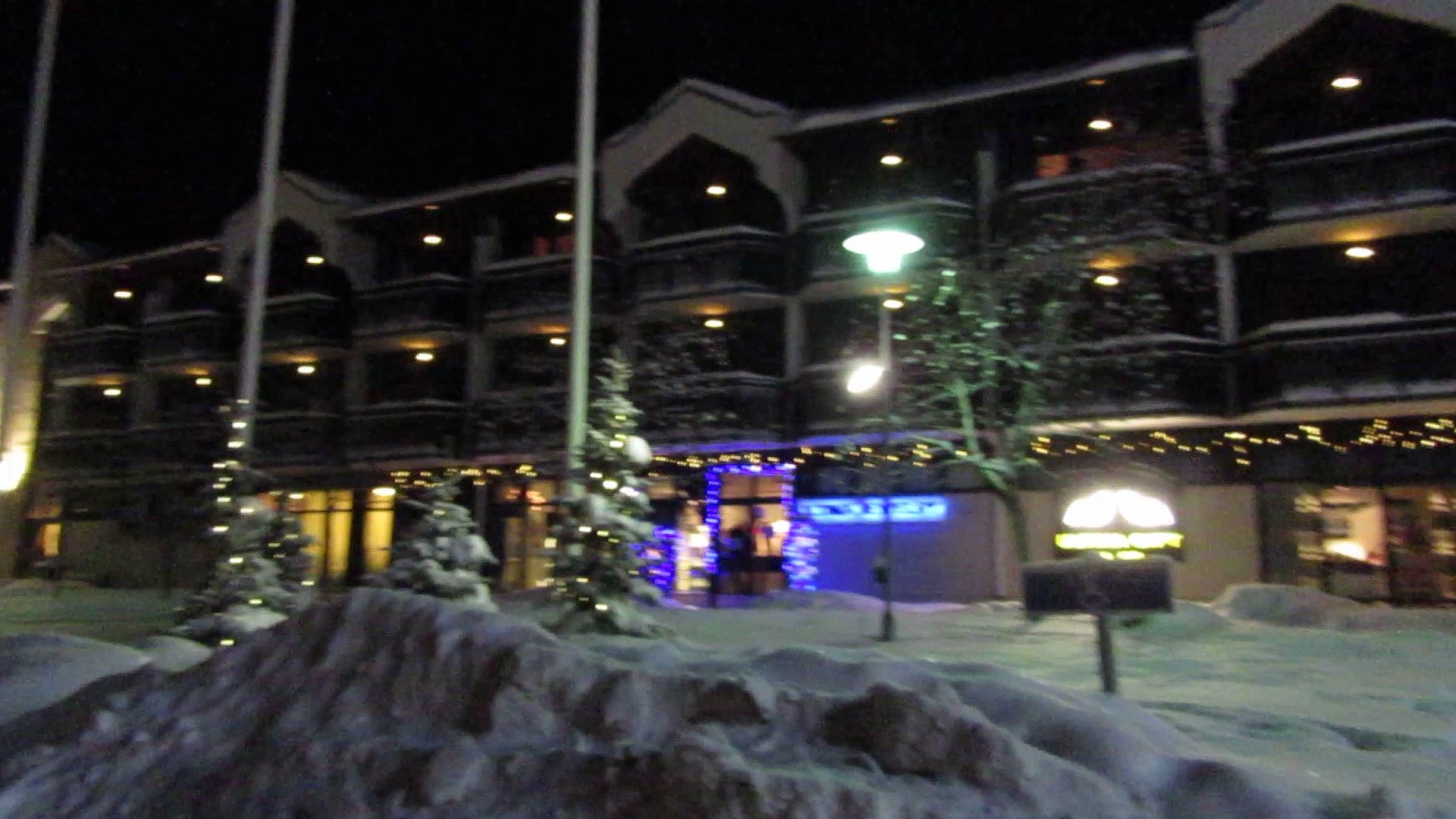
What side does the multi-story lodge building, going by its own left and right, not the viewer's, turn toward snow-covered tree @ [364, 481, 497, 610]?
front

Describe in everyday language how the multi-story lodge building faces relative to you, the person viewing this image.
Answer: facing the viewer and to the left of the viewer

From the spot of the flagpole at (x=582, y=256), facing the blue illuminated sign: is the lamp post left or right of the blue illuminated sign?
right

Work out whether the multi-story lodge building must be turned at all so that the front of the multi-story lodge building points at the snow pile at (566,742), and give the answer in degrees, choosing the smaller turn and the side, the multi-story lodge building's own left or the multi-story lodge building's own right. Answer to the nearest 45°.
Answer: approximately 45° to the multi-story lodge building's own left

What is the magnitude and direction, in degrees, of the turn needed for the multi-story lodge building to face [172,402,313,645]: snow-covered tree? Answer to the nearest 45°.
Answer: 0° — it already faces it

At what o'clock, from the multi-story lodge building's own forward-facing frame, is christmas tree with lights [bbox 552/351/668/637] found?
The christmas tree with lights is roughly at 11 o'clock from the multi-story lodge building.

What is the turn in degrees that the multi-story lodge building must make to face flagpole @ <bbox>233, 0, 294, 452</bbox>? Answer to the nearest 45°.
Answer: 0° — it already faces it
